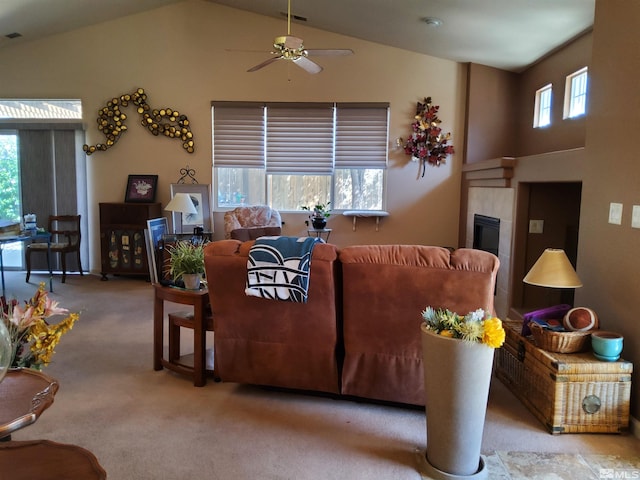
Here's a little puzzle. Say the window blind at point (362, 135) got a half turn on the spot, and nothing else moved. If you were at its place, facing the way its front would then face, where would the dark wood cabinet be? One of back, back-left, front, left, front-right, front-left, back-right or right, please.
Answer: left

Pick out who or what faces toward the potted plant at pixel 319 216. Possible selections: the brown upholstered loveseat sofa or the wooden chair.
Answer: the brown upholstered loveseat sofa

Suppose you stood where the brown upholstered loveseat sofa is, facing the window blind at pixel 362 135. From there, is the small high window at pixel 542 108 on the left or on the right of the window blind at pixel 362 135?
right

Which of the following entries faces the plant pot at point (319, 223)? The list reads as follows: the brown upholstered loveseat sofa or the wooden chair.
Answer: the brown upholstered loveseat sofa

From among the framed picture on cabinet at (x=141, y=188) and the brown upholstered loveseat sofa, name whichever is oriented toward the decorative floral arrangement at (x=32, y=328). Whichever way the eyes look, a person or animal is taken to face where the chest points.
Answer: the framed picture on cabinet

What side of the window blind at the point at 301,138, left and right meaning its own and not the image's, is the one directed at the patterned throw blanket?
front

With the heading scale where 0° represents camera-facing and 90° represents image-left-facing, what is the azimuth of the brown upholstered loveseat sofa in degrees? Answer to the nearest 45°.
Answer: approximately 180°

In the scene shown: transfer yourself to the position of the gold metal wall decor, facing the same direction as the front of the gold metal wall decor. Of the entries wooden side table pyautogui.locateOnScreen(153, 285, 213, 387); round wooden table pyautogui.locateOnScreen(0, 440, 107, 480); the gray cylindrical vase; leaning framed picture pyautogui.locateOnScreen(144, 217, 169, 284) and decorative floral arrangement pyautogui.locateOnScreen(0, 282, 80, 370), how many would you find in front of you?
5

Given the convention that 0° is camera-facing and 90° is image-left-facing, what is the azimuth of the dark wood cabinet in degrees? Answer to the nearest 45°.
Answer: approximately 0°

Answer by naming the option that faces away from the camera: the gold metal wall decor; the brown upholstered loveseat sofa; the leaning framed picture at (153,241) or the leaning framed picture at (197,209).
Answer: the brown upholstered loveseat sofa

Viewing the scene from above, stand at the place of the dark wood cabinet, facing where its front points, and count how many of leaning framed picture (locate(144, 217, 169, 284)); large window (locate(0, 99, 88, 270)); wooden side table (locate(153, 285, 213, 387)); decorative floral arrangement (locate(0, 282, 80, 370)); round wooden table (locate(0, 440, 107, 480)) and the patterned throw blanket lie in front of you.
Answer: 5

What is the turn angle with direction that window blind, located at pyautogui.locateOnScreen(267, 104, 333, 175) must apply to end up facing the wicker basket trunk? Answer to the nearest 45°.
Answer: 0° — it already faces it

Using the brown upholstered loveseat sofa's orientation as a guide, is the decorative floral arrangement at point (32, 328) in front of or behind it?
behind
